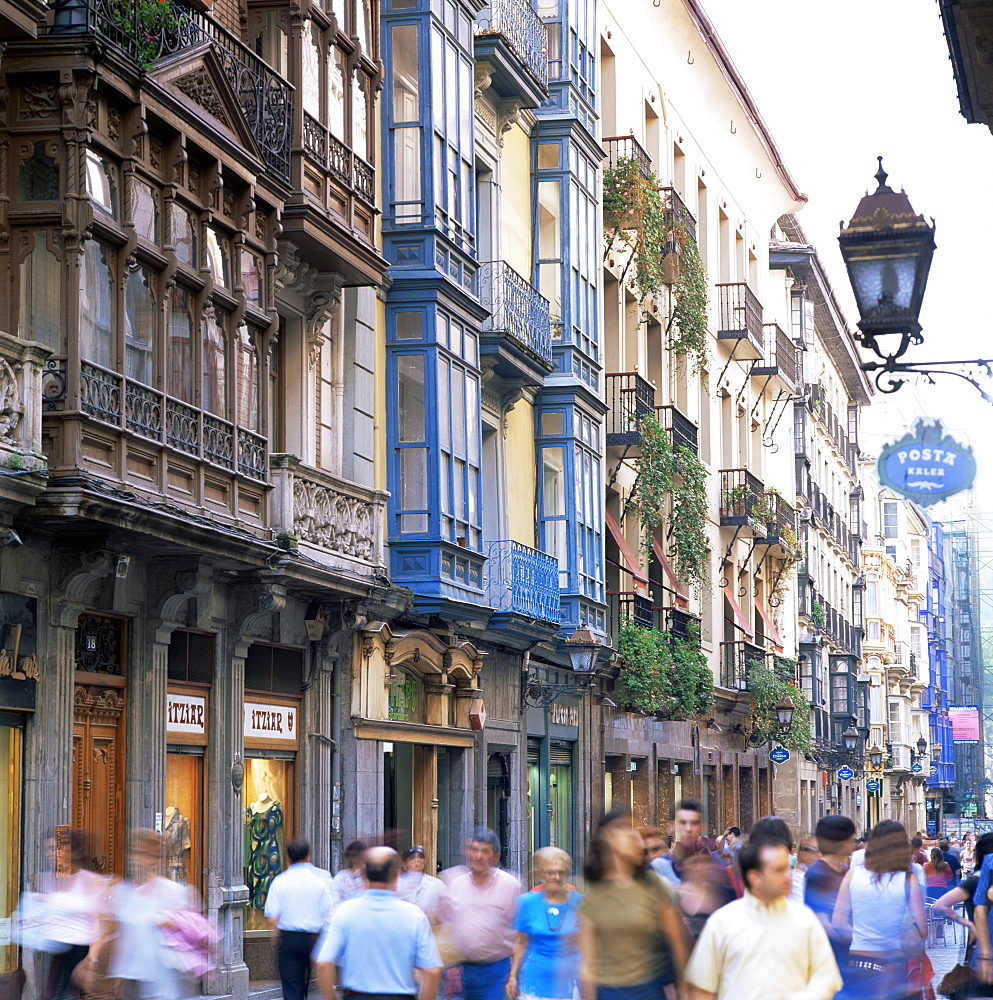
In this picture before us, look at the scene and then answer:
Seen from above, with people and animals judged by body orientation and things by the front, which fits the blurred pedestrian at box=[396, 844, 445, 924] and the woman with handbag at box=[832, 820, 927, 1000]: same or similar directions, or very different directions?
very different directions

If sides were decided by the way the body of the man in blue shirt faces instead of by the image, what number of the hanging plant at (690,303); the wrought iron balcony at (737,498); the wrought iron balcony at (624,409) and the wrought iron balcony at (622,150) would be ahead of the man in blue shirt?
4

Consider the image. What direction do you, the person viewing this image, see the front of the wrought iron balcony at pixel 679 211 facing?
facing the viewer and to the right of the viewer

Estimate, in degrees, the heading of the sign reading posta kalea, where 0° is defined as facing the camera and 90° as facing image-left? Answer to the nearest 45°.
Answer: approximately 0°

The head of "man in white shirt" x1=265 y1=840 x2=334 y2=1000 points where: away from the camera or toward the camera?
away from the camera

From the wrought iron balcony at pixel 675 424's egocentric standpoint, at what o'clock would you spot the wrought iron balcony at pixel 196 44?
the wrought iron balcony at pixel 196 44 is roughly at 2 o'clock from the wrought iron balcony at pixel 675 424.

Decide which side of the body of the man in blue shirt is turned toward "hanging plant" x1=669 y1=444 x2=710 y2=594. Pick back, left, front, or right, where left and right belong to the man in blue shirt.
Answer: front

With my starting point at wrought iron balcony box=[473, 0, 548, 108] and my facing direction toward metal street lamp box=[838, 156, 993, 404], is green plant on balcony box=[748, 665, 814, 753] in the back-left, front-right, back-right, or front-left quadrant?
back-left

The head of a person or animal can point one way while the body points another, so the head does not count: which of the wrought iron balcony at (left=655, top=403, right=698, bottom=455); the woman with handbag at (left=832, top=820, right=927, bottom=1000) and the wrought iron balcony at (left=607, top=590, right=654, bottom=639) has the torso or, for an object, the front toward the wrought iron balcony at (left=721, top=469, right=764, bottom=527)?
the woman with handbag

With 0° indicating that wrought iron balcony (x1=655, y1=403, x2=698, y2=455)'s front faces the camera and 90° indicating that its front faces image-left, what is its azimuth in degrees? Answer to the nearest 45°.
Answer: approximately 315°

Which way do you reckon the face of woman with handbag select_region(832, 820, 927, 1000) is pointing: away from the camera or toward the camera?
away from the camera

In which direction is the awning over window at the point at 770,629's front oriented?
to the viewer's right

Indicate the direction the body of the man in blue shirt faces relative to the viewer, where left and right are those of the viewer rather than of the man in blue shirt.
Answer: facing away from the viewer

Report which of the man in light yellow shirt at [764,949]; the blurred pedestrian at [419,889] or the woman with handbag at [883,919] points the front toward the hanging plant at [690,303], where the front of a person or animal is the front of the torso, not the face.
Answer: the woman with handbag

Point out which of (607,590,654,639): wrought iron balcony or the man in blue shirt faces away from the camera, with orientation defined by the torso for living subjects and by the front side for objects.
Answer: the man in blue shirt
